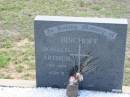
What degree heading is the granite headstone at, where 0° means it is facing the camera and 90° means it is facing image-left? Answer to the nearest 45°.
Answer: approximately 0°
